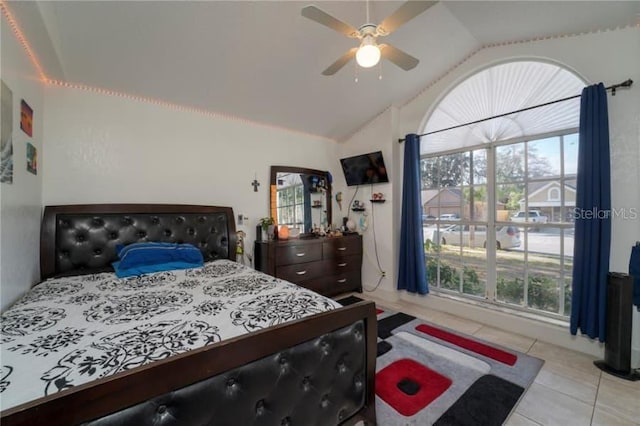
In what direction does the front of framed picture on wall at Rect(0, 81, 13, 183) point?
to the viewer's right

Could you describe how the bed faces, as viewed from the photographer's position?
facing the viewer and to the right of the viewer

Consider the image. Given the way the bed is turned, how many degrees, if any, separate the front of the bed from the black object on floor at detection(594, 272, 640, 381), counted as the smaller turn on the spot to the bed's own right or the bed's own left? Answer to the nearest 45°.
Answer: approximately 45° to the bed's own left

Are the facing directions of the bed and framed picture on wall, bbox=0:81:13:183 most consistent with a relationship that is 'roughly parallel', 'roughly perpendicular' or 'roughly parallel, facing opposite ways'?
roughly perpendicular

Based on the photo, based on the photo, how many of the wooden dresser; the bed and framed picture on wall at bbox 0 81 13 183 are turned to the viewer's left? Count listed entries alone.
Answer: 0

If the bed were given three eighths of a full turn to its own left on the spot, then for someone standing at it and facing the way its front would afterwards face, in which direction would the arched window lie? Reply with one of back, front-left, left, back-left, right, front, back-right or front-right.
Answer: right

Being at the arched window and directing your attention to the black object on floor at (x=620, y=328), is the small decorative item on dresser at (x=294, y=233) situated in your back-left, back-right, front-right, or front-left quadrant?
back-right

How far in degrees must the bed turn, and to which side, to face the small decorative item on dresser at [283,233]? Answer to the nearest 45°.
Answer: approximately 90° to its left

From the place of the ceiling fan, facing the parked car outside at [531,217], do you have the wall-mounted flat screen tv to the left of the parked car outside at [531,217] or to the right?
left
